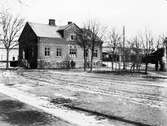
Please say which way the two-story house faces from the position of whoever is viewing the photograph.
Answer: facing the viewer and to the right of the viewer
